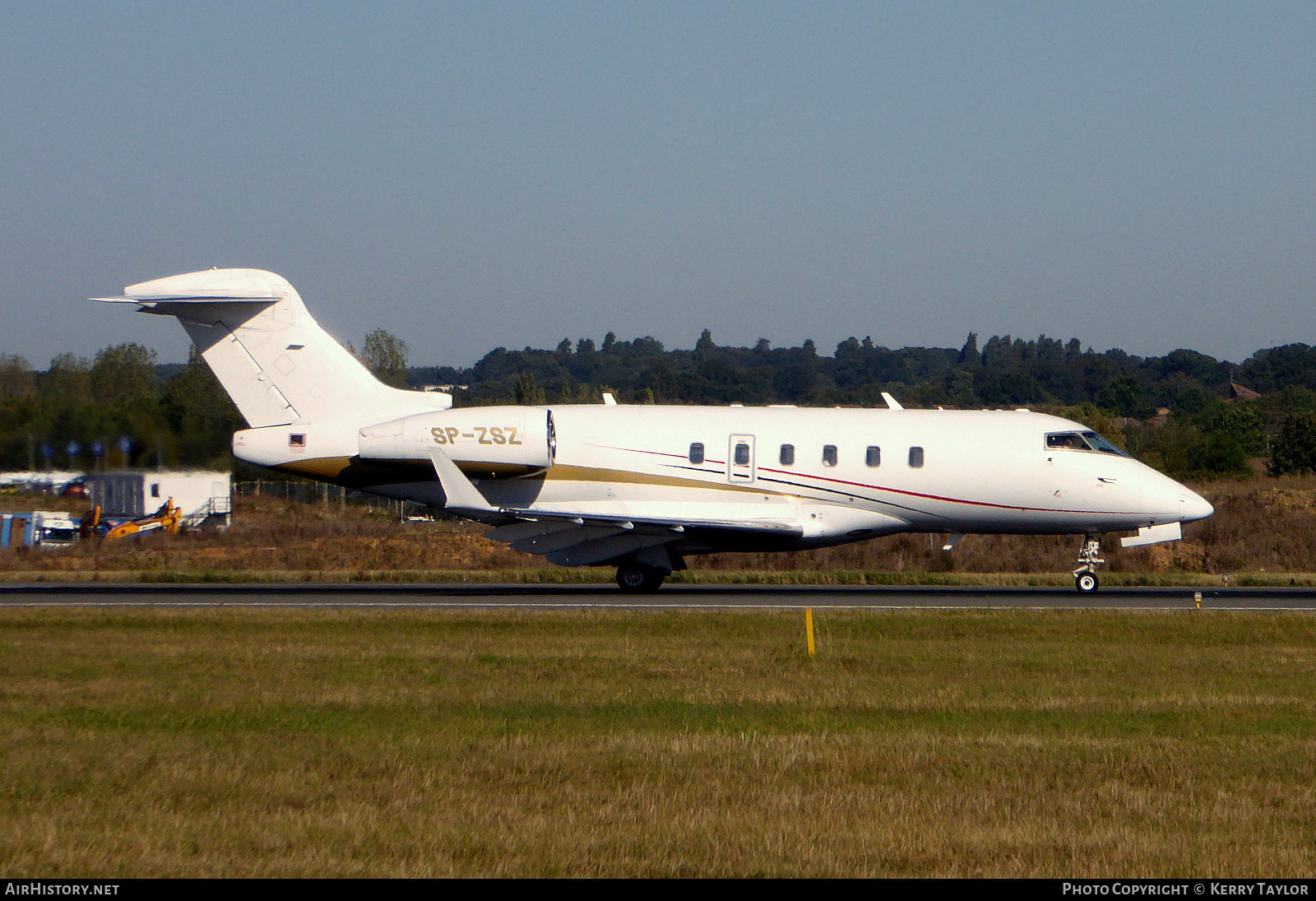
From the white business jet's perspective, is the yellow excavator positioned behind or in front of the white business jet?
behind

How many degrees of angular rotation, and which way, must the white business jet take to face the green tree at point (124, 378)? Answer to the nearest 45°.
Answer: approximately 135° to its left

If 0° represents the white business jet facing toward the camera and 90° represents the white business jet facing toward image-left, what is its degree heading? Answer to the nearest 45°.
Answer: approximately 270°

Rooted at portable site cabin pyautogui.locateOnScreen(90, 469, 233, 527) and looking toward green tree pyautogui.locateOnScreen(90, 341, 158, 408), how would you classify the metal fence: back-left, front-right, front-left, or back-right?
front-right

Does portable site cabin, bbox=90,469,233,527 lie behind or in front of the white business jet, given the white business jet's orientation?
behind

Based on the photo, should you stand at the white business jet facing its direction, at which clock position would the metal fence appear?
The metal fence is roughly at 8 o'clock from the white business jet.
